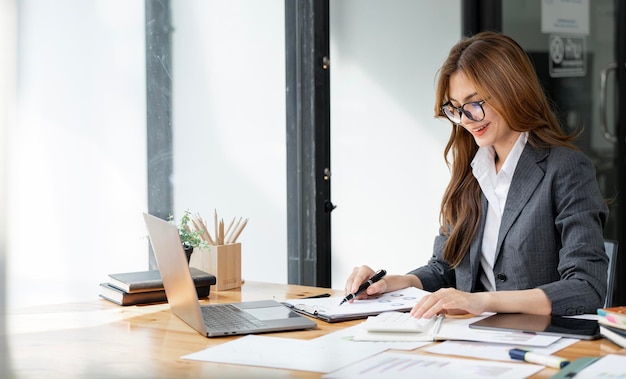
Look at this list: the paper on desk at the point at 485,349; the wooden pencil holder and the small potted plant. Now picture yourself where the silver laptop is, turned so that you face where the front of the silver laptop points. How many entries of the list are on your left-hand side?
2

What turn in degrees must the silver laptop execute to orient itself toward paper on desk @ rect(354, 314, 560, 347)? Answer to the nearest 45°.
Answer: approximately 45° to its right

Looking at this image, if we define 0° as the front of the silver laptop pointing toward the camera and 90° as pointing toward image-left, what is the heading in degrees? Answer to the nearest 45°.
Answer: approximately 270°

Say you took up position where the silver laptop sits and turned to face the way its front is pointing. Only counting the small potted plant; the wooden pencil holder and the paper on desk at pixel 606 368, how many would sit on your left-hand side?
2

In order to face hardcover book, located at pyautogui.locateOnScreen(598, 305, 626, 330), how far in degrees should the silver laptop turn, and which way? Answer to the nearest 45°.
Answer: approximately 45° to its right

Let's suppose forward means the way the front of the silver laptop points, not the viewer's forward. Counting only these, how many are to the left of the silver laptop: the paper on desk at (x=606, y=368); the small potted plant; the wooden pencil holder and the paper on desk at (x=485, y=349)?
2

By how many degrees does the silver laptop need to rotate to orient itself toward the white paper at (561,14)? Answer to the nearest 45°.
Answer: approximately 45° to its left

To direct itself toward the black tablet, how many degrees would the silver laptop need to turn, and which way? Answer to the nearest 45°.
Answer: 0° — it already faces it
